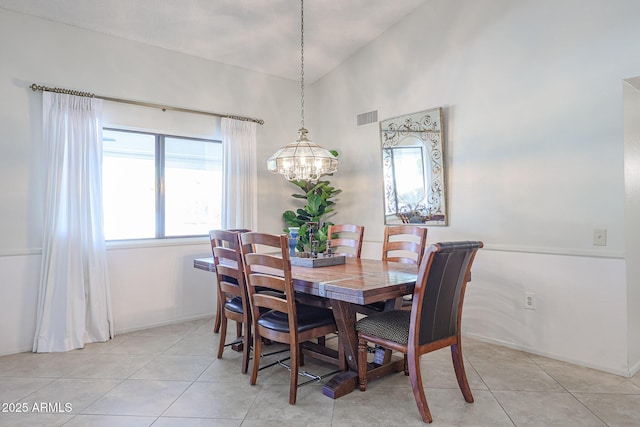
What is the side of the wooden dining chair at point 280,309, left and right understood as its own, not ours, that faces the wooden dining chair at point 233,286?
left

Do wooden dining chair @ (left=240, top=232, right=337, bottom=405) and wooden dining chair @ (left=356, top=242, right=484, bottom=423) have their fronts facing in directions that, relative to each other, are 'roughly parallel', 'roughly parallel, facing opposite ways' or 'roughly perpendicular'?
roughly perpendicular

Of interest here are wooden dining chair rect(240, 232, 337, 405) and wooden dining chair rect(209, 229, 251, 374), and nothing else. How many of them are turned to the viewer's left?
0

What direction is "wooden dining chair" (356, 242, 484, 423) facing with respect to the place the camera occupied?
facing away from the viewer and to the left of the viewer

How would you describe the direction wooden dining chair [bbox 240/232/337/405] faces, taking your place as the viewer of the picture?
facing away from the viewer and to the right of the viewer

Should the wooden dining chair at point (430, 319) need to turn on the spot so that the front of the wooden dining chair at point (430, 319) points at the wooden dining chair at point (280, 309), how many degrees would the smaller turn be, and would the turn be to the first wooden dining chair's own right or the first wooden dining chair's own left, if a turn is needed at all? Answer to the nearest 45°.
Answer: approximately 45° to the first wooden dining chair's own left

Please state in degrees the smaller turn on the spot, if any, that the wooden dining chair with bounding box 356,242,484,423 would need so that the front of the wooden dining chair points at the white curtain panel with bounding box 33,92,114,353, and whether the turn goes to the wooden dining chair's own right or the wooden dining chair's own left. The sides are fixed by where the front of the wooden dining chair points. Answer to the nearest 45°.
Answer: approximately 45° to the wooden dining chair's own left

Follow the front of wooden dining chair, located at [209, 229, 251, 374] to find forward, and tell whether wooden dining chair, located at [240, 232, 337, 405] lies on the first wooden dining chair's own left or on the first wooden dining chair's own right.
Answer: on the first wooden dining chair's own right

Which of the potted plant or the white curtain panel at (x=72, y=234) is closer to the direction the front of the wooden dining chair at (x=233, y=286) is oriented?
the potted plant

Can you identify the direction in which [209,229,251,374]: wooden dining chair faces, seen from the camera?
facing away from the viewer and to the right of the viewer

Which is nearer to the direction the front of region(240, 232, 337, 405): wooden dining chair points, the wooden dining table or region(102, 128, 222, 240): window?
the wooden dining table

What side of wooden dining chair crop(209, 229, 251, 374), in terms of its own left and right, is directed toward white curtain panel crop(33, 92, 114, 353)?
left
